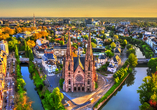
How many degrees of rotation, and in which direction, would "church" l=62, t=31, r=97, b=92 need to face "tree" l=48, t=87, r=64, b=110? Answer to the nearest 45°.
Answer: approximately 45° to its right

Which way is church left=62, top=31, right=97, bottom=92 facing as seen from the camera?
toward the camera
